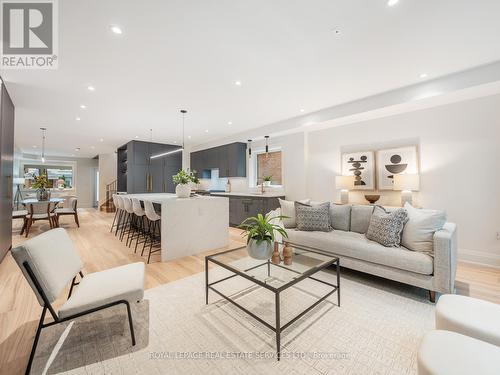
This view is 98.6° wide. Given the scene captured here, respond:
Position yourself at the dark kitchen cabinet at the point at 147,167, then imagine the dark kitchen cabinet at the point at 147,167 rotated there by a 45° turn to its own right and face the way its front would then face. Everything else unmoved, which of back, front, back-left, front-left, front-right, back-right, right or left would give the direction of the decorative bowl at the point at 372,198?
front-left

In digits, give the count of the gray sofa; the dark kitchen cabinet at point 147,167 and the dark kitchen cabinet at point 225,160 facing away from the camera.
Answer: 0

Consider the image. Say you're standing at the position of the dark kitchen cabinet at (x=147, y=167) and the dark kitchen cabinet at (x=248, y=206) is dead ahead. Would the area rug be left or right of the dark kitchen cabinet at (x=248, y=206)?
right

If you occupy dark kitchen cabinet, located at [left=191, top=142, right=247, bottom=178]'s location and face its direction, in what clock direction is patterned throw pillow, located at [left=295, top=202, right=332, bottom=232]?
The patterned throw pillow is roughly at 10 o'clock from the dark kitchen cabinet.

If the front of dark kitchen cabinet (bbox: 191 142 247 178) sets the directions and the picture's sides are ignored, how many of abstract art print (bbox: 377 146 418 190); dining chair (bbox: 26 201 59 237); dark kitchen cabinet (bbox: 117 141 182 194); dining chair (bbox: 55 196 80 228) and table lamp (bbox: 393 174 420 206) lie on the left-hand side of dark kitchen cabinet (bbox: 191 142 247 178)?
2

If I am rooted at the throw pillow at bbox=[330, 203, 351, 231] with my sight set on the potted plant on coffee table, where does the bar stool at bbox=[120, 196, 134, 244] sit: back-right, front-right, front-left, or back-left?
front-right

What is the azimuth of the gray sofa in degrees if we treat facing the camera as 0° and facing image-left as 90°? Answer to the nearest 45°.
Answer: approximately 45°

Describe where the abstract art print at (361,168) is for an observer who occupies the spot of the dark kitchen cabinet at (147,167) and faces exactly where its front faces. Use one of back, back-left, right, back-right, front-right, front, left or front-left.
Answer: front

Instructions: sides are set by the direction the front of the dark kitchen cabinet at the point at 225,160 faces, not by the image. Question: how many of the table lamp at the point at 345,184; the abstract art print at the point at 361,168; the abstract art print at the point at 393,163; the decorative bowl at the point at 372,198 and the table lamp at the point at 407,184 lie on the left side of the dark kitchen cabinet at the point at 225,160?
5

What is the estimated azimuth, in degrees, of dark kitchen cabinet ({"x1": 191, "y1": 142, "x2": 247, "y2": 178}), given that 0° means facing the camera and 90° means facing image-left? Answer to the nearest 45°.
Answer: approximately 45°

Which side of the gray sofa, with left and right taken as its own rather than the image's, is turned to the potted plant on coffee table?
front

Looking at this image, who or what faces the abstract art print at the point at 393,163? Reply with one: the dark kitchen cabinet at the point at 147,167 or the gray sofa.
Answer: the dark kitchen cabinet

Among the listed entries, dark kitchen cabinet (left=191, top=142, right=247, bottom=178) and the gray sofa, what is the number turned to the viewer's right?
0

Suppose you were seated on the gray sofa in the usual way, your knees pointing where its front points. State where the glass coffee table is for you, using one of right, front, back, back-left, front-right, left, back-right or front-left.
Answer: front

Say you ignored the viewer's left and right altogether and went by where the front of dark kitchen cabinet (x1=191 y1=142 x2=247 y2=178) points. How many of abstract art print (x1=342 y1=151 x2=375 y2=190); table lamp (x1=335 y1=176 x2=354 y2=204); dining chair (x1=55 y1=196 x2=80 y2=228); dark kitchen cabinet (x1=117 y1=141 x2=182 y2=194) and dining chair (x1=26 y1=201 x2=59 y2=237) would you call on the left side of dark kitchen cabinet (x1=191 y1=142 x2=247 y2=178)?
2

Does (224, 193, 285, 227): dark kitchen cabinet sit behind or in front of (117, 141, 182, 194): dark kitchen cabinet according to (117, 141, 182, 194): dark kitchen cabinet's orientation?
in front

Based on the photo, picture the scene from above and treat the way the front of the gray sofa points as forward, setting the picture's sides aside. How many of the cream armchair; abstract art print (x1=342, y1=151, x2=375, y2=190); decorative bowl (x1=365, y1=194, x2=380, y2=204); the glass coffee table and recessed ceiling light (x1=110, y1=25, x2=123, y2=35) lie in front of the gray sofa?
3
